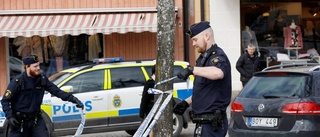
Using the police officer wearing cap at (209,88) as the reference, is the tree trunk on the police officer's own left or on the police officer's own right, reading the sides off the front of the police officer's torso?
on the police officer's own right

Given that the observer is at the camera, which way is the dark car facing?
facing away from the viewer and to the right of the viewer

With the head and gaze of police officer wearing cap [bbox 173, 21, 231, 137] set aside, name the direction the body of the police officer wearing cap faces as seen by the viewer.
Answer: to the viewer's left

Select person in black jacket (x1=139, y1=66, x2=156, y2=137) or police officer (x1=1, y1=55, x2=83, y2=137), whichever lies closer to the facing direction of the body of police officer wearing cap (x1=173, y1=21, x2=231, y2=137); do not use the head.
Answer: the police officer

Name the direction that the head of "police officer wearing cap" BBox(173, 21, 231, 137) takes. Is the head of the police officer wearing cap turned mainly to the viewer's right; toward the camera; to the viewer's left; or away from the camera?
to the viewer's left

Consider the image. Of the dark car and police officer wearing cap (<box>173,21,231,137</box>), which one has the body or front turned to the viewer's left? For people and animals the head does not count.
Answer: the police officer wearing cap

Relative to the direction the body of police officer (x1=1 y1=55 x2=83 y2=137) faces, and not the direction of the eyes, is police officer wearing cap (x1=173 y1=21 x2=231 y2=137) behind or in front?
in front

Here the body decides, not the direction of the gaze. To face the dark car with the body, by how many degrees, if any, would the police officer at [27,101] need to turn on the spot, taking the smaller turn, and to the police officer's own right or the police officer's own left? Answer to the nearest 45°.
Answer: approximately 45° to the police officer's own left
